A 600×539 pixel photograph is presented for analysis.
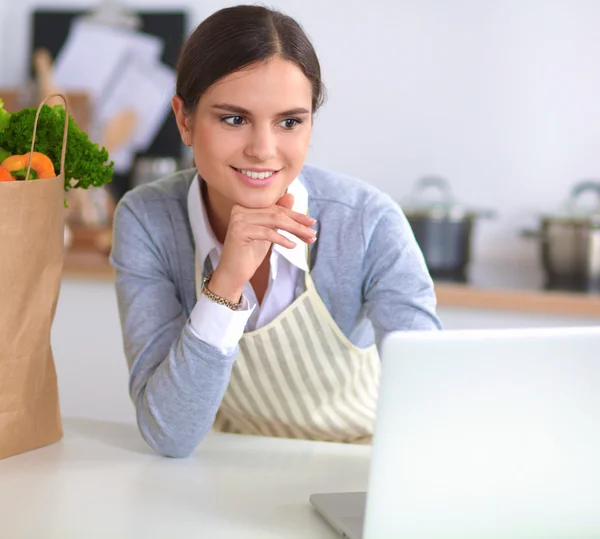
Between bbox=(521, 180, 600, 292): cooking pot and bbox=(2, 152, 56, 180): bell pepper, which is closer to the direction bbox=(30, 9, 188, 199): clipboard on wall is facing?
the bell pepper

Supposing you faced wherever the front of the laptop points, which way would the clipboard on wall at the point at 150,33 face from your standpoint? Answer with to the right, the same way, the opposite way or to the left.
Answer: the opposite way

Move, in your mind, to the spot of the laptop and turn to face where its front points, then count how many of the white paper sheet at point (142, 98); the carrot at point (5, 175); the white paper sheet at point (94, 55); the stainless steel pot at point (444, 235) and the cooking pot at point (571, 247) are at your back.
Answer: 0

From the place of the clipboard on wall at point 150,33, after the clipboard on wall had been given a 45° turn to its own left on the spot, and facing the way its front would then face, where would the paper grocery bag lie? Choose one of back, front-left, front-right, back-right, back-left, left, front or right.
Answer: front-right

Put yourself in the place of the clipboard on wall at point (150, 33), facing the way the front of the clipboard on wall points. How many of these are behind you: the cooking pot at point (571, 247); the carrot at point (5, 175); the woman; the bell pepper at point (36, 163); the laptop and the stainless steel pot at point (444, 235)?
0

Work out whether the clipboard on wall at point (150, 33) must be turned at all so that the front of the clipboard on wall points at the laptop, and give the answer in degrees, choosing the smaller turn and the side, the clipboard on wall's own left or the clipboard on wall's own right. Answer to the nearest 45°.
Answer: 0° — it already faces it

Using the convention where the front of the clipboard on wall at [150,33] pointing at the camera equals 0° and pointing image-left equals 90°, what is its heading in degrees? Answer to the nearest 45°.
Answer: approximately 0°

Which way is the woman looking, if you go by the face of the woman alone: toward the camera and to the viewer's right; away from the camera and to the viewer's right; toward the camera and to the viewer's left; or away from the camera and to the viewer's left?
toward the camera and to the viewer's right

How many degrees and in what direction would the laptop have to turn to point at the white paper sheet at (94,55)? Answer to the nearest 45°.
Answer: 0° — it already faces it

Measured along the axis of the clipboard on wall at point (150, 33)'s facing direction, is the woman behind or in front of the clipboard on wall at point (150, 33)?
in front

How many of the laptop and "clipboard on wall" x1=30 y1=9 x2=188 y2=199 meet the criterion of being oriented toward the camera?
1

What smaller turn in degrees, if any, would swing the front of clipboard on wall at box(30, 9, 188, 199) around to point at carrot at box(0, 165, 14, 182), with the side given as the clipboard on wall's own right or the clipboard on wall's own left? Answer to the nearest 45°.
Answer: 0° — it already faces it

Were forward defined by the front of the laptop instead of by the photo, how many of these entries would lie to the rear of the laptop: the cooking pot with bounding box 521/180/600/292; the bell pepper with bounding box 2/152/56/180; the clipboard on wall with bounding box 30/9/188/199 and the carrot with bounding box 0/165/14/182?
0

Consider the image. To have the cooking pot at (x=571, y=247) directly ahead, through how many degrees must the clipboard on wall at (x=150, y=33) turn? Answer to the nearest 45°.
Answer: approximately 45° to its left

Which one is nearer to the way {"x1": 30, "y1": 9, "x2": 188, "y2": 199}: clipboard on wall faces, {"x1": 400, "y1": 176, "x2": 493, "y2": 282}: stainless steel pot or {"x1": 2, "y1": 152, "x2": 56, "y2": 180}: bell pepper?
the bell pepper

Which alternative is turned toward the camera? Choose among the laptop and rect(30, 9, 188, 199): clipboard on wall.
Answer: the clipboard on wall

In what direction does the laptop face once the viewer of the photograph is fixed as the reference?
facing away from the viewer and to the left of the viewer

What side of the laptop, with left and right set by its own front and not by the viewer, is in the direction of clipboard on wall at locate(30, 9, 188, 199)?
front

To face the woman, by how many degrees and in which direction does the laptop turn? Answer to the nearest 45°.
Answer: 0° — it already faces them
